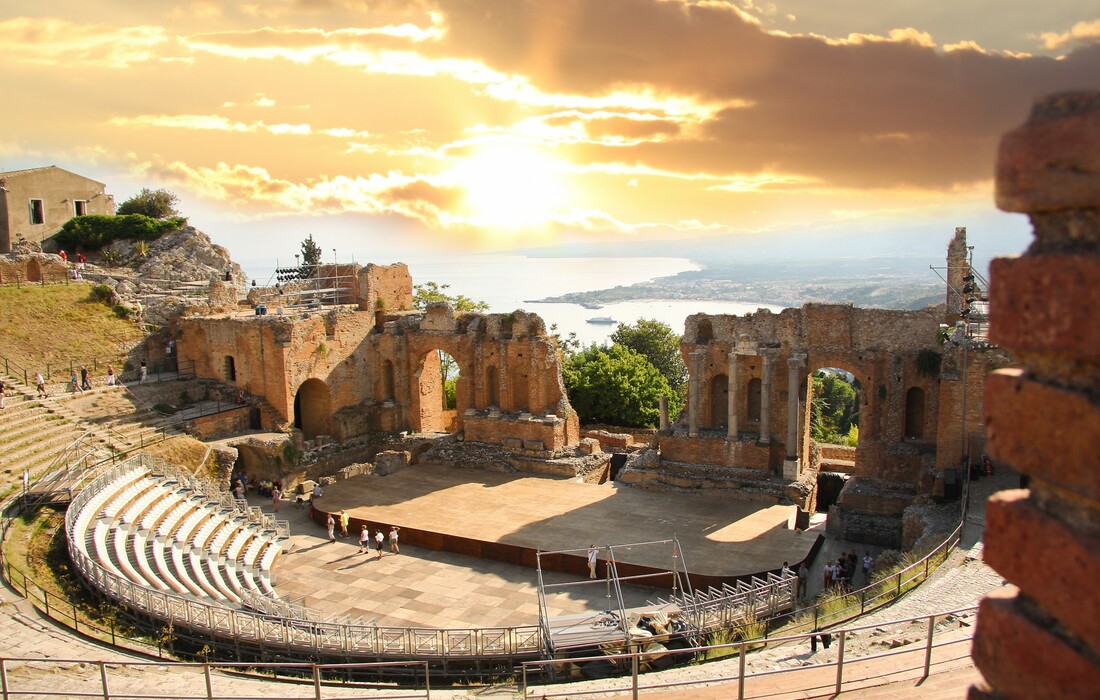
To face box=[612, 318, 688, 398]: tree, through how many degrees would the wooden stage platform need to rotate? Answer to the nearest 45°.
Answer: approximately 135° to its right

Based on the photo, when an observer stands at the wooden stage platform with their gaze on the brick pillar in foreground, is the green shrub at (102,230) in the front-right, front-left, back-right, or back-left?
back-right

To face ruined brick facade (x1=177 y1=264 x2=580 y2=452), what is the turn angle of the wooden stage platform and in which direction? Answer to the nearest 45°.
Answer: approximately 90° to its right

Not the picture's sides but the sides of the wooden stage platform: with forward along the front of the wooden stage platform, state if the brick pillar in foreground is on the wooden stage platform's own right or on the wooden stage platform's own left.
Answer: on the wooden stage platform's own left

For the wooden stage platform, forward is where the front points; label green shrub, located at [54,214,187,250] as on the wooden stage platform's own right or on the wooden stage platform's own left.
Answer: on the wooden stage platform's own right

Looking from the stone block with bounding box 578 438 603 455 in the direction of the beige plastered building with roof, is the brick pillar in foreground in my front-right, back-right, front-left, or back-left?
back-left

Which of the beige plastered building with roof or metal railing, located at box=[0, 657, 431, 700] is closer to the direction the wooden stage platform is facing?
the metal railing

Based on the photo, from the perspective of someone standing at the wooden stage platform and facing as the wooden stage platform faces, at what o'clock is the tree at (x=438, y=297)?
The tree is roughly at 4 o'clock from the wooden stage platform.

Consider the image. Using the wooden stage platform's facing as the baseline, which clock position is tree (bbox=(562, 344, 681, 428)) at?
The tree is roughly at 5 o'clock from the wooden stage platform.

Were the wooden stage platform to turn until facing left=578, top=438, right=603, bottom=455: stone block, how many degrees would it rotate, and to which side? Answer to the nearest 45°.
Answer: approximately 135° to its right

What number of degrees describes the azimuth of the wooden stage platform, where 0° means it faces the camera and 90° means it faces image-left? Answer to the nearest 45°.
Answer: approximately 45°

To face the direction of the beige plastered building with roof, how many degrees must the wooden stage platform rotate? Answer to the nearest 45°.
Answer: approximately 90° to its right
